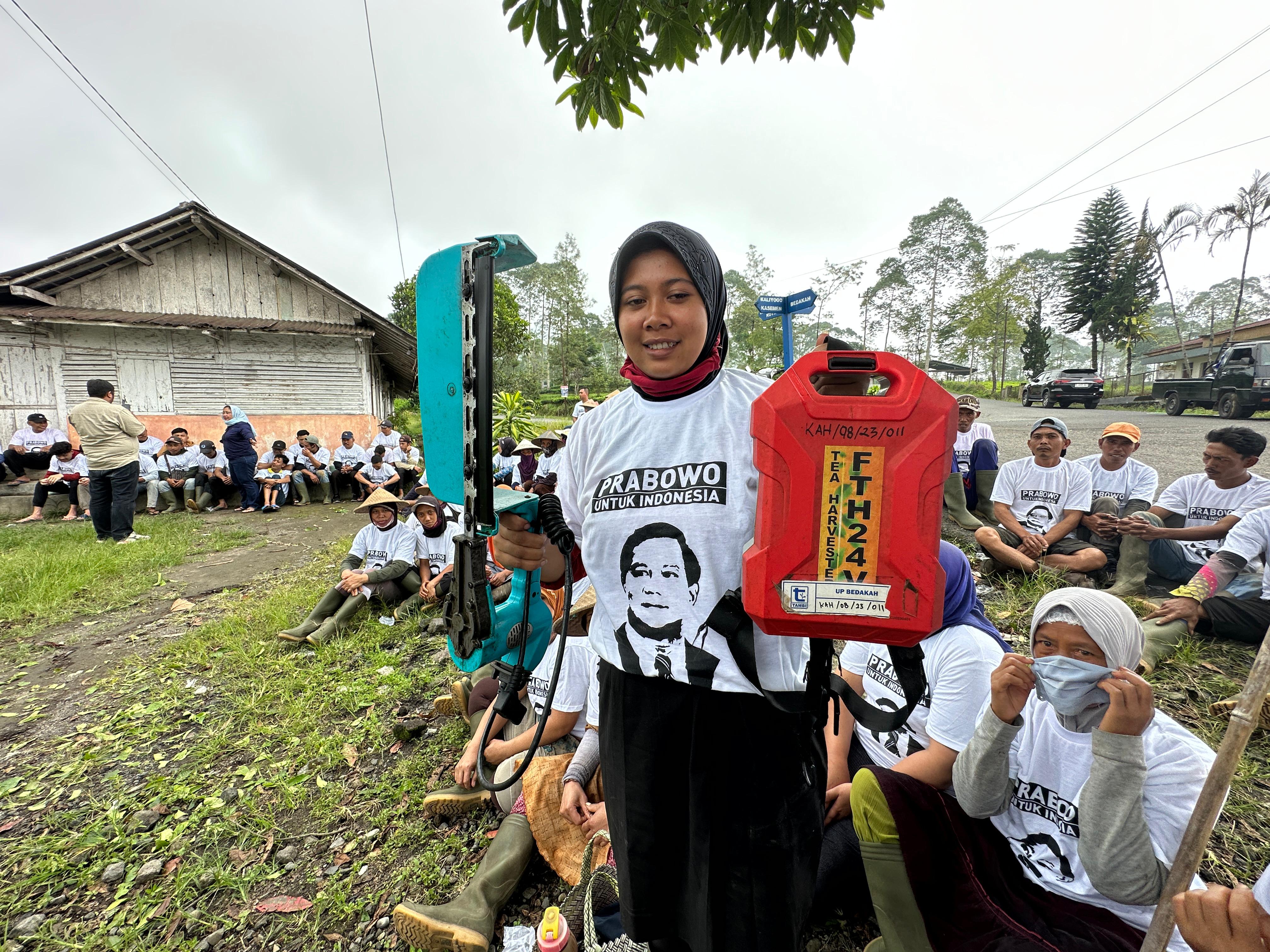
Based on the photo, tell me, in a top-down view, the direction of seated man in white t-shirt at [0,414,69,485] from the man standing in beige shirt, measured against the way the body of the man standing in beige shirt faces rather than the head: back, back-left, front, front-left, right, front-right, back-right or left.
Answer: front-left

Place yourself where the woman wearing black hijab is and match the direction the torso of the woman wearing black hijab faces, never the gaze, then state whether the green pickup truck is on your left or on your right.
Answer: on your left

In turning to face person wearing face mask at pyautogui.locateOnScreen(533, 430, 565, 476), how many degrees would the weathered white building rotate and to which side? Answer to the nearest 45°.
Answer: approximately 45° to its left

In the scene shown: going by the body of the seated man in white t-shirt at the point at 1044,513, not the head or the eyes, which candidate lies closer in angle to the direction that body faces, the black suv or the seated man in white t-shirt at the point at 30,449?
the seated man in white t-shirt

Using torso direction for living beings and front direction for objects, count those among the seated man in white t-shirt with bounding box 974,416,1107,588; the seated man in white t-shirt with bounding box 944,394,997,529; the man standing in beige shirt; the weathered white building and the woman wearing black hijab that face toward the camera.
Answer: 4

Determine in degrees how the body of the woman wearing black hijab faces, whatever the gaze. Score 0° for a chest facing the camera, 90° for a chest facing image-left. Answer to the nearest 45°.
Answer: approximately 0°

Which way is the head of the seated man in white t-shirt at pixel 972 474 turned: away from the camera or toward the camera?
toward the camera

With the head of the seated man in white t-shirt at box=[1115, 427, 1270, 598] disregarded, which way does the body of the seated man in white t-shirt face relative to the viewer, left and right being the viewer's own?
facing the viewer and to the left of the viewer

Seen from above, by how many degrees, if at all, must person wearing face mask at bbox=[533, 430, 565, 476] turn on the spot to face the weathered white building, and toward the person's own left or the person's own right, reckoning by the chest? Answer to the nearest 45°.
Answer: approximately 90° to the person's own right

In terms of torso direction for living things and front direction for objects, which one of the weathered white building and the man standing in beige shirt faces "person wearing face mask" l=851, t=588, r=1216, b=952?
the weathered white building

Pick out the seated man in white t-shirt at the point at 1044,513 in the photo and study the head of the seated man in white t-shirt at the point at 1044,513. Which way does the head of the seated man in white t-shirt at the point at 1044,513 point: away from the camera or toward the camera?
toward the camera

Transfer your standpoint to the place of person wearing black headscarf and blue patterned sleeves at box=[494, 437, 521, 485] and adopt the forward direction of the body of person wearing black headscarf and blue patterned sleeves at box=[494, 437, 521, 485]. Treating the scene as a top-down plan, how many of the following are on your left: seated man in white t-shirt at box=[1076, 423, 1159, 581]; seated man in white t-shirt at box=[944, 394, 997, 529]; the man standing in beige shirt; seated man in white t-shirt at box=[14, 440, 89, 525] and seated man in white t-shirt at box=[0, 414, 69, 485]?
2

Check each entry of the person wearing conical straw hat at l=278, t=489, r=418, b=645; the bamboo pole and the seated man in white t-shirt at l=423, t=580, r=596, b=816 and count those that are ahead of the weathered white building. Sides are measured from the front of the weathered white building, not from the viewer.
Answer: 3

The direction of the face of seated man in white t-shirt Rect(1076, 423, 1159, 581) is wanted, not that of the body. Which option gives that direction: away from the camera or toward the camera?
toward the camera

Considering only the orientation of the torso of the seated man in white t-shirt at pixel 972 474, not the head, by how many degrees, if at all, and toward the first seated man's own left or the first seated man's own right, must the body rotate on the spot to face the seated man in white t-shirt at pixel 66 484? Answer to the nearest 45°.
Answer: approximately 90° to the first seated man's own right

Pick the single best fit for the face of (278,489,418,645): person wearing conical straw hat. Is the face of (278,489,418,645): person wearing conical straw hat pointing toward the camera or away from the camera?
toward the camera

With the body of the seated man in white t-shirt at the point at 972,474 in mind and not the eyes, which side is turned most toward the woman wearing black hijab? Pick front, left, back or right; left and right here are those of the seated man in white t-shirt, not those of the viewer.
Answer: front

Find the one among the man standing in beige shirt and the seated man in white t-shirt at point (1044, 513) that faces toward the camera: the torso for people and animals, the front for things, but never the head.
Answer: the seated man in white t-shirt

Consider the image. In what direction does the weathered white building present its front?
toward the camera
